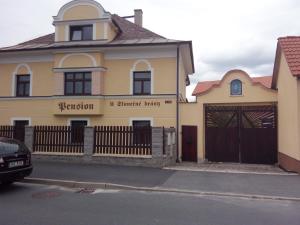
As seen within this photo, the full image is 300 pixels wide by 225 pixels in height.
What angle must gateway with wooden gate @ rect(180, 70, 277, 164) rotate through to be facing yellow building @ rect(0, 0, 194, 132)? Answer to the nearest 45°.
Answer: approximately 90° to its right

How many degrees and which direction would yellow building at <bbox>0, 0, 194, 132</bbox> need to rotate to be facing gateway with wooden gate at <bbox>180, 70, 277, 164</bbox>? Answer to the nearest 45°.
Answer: approximately 90° to its left

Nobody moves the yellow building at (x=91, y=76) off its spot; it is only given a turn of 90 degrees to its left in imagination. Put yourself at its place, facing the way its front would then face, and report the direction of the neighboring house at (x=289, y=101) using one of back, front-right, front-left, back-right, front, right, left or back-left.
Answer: front-right

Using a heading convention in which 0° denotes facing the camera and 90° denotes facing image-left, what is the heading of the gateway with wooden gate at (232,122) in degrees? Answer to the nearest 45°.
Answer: approximately 0°

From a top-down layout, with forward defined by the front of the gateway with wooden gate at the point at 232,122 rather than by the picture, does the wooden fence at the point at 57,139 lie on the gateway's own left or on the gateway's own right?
on the gateway's own right

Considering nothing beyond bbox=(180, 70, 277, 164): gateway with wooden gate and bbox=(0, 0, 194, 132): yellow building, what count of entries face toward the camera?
2

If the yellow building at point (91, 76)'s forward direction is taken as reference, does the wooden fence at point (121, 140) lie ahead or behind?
ahead

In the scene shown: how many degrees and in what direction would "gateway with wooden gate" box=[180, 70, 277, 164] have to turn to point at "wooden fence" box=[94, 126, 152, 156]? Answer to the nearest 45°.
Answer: approximately 45° to its right
